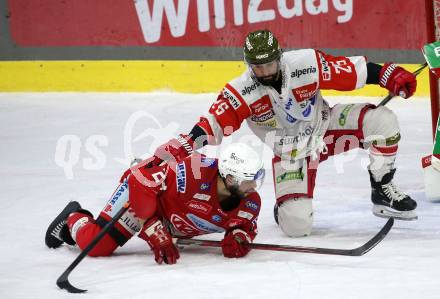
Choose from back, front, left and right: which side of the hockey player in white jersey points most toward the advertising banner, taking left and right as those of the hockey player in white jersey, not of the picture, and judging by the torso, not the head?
back

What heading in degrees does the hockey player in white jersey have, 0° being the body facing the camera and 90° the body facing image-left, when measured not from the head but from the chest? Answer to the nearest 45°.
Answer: approximately 0°

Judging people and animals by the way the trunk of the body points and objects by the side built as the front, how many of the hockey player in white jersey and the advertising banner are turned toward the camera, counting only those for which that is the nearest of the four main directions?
2

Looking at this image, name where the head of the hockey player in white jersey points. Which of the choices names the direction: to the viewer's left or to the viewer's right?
to the viewer's left
